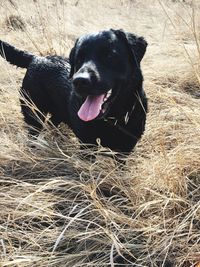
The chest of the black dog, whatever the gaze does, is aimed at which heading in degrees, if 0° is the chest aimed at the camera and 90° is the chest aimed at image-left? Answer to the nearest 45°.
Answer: approximately 315°
